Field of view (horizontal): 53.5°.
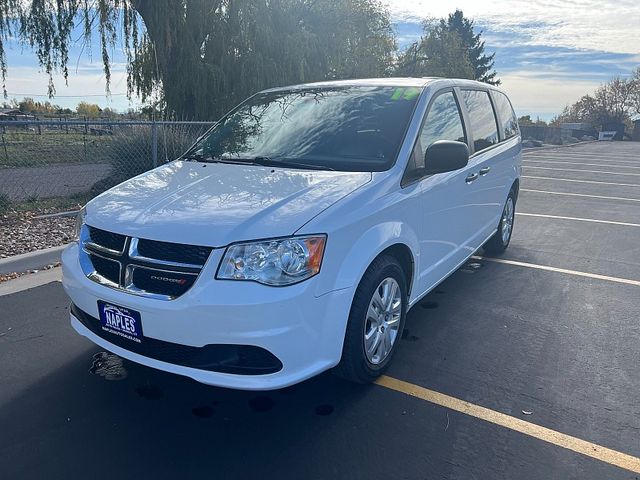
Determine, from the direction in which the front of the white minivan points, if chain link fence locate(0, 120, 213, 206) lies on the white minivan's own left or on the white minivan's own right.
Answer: on the white minivan's own right

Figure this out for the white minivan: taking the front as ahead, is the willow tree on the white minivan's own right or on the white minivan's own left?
on the white minivan's own right

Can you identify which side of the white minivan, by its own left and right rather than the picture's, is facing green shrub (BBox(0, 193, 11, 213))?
right

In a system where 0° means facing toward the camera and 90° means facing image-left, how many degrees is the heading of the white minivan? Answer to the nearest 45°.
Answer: approximately 45°
